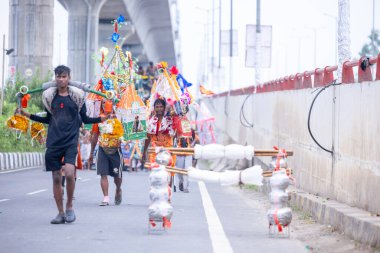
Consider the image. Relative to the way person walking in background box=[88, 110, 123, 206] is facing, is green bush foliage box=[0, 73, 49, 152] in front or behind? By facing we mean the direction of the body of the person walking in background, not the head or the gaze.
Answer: behind

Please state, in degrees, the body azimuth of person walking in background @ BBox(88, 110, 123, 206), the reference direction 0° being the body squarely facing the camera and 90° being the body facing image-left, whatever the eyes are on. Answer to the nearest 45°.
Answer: approximately 0°

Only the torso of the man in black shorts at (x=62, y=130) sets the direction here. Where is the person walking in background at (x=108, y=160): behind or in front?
behind

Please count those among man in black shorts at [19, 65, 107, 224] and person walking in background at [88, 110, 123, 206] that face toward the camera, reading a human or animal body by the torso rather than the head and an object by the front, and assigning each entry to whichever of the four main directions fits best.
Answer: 2

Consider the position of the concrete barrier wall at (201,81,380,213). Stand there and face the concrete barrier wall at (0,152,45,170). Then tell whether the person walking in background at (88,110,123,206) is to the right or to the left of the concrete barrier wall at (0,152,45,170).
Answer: left

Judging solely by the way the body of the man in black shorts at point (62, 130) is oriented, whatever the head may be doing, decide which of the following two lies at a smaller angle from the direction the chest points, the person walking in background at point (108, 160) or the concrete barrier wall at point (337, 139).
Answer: the concrete barrier wall

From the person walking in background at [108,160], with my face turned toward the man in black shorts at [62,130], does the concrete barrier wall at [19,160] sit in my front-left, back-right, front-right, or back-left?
back-right

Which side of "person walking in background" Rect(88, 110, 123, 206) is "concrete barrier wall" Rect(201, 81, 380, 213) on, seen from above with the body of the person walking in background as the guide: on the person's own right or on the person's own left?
on the person's own left
